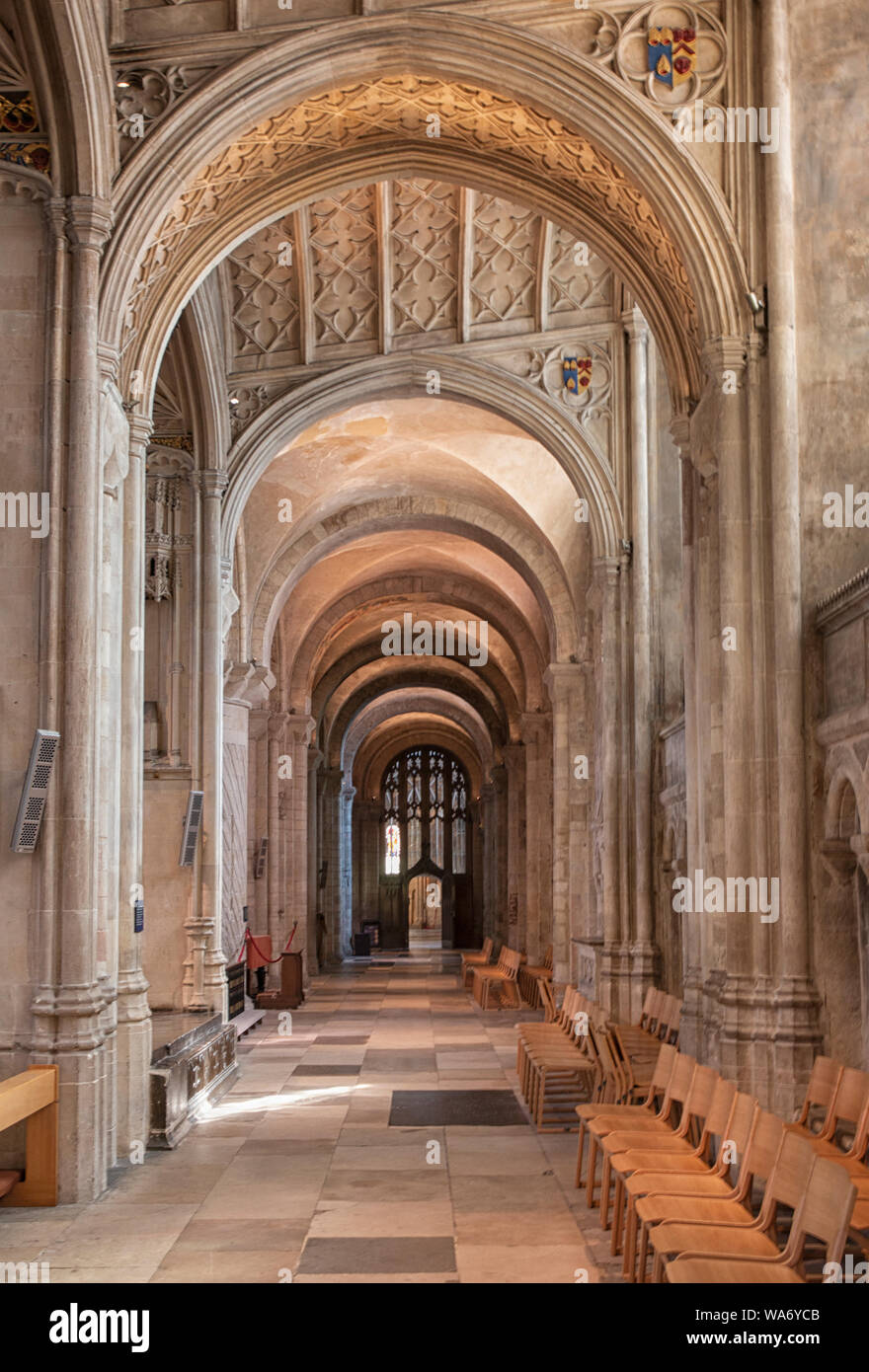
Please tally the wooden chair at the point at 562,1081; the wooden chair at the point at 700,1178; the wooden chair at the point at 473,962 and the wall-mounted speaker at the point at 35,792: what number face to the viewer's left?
3

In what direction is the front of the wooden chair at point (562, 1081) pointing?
to the viewer's left

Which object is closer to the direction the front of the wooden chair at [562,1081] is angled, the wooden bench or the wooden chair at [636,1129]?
the wooden bench

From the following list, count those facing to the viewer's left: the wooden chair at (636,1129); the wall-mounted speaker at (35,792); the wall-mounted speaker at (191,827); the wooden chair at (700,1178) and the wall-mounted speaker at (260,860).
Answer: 2

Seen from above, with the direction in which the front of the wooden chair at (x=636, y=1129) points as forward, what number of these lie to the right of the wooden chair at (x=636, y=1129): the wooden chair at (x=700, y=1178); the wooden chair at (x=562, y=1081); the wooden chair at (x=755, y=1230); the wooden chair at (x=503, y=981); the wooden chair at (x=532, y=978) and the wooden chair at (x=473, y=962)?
4

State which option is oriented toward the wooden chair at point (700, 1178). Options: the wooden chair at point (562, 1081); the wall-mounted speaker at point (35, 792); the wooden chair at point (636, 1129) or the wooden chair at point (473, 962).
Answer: the wall-mounted speaker

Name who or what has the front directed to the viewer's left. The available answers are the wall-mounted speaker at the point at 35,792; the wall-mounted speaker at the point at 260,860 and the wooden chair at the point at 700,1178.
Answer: the wooden chair

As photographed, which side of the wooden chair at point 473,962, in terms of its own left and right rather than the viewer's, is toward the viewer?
left

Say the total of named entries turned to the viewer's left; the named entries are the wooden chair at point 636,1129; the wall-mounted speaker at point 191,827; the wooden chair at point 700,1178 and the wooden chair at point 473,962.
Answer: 3

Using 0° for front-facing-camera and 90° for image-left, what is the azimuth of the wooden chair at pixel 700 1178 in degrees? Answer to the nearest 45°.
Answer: approximately 90°

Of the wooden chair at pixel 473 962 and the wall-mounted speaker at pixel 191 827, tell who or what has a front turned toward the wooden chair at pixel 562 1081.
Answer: the wall-mounted speaker

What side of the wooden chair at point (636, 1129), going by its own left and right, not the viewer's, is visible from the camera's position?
left

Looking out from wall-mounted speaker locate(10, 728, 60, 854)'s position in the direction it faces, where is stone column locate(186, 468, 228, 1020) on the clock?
The stone column is roughly at 8 o'clock from the wall-mounted speaker.
